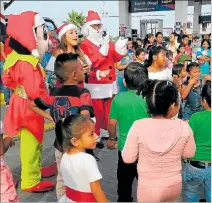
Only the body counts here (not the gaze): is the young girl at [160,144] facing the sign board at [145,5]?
yes

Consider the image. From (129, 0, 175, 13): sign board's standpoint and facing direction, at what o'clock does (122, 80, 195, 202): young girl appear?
The young girl is roughly at 12 o'clock from the sign board.

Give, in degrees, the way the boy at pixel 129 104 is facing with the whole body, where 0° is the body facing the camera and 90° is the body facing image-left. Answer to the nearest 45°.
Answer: approximately 180°

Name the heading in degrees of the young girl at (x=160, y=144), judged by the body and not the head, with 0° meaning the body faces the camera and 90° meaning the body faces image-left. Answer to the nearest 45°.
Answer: approximately 180°

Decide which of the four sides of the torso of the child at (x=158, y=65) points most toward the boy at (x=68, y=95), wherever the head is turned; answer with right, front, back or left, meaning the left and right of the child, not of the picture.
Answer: right

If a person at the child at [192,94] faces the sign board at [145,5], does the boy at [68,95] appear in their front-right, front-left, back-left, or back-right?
back-left

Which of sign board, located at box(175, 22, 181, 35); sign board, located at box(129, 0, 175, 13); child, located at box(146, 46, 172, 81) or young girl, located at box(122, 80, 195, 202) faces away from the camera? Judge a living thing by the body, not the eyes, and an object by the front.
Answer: the young girl

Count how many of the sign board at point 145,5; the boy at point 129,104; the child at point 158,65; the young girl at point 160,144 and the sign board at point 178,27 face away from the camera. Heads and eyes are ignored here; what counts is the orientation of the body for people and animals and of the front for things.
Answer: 2

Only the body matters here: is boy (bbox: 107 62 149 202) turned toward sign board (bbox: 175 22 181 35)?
yes

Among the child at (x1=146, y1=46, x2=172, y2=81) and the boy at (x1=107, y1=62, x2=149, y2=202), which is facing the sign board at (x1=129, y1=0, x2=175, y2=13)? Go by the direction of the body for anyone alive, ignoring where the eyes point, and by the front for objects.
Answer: the boy
